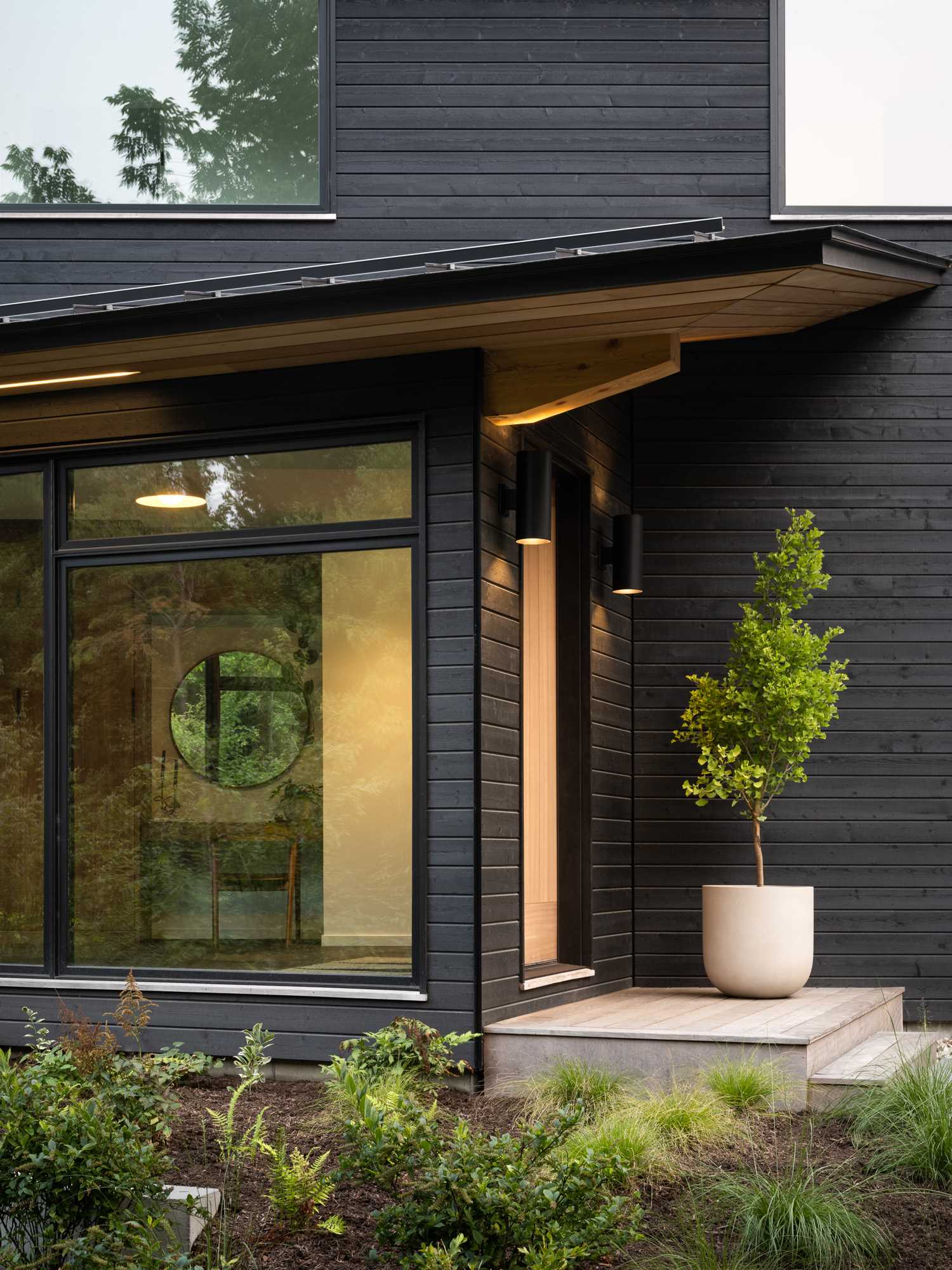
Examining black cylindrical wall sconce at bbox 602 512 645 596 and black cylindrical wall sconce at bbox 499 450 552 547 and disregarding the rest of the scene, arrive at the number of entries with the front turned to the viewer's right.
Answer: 2

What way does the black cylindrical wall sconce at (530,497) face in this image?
to the viewer's right

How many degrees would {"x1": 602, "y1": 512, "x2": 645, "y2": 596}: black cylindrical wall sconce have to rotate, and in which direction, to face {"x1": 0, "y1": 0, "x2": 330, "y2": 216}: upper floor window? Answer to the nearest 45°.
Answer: approximately 180°

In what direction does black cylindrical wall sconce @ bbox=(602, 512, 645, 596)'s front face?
to the viewer's right

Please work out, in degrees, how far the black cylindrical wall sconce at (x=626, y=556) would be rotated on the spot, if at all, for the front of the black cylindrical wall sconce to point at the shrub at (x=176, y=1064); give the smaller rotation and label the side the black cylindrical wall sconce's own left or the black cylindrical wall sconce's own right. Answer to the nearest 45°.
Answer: approximately 135° to the black cylindrical wall sconce's own right

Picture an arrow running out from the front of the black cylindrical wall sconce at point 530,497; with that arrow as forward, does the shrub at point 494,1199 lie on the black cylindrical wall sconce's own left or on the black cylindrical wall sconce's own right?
on the black cylindrical wall sconce's own right

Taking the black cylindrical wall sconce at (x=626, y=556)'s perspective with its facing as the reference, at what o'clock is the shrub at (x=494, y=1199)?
The shrub is roughly at 3 o'clock from the black cylindrical wall sconce.

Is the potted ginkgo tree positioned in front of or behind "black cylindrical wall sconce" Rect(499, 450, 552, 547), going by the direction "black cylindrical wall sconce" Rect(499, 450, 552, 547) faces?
in front

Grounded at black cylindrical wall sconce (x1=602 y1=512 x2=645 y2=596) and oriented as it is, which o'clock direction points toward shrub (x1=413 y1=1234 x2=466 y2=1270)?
The shrub is roughly at 3 o'clock from the black cylindrical wall sconce.

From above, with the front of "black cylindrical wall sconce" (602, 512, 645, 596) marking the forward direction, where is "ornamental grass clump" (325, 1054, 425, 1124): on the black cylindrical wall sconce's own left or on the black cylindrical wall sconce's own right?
on the black cylindrical wall sconce's own right
